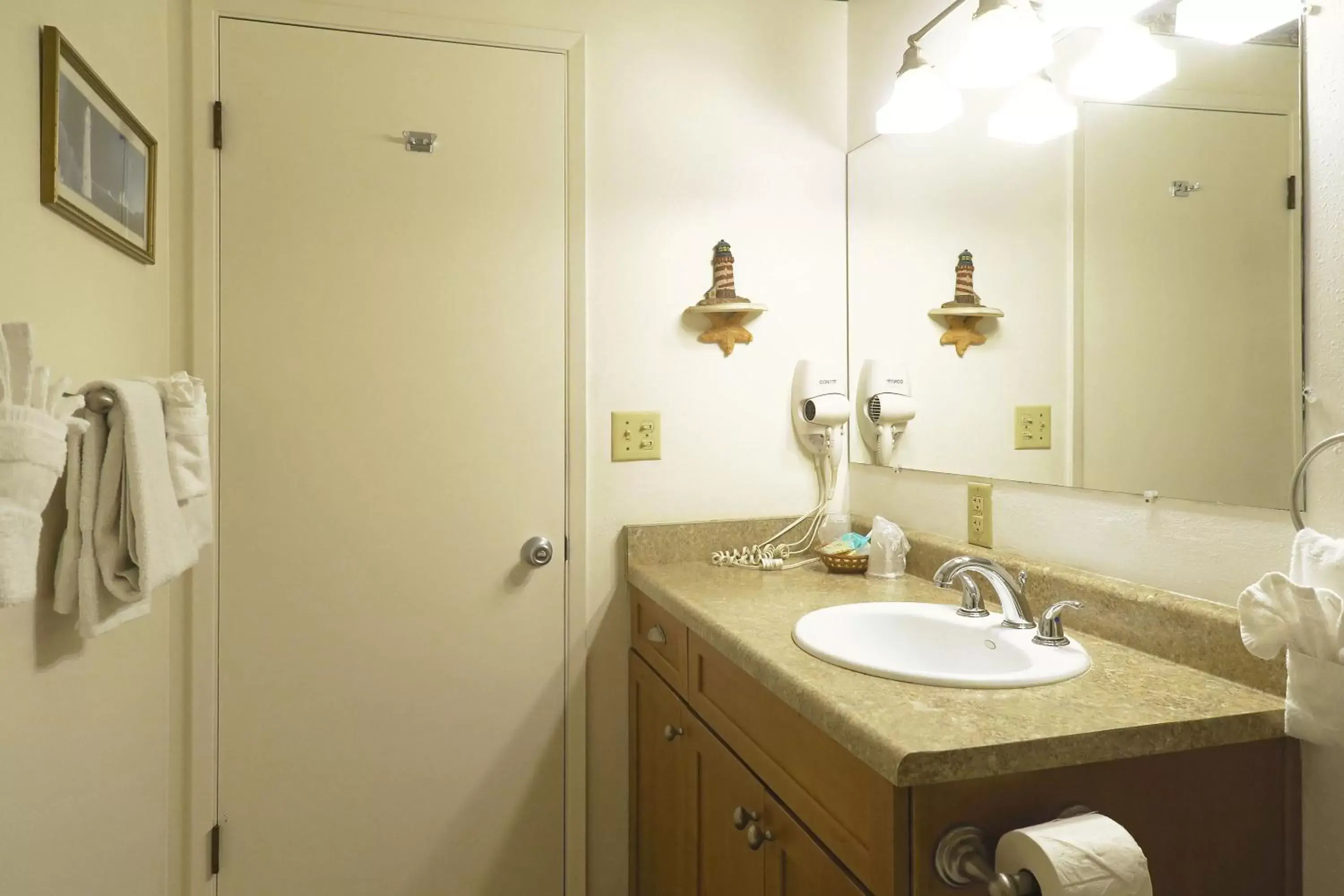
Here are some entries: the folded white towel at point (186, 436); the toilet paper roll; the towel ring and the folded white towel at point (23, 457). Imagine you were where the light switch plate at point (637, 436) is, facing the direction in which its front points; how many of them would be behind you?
0

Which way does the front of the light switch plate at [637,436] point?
toward the camera

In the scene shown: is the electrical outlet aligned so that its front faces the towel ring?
no

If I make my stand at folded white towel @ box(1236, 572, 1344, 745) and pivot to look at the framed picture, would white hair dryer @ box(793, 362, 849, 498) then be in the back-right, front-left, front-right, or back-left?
front-right

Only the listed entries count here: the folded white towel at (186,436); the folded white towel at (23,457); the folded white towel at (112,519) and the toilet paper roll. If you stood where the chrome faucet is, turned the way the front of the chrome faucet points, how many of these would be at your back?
0

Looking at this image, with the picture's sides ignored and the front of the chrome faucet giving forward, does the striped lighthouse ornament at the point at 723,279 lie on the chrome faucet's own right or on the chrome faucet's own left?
on the chrome faucet's own right

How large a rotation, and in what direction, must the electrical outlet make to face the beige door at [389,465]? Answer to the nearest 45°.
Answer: approximately 45° to its right

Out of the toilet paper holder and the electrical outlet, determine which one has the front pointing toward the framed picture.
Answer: the electrical outlet

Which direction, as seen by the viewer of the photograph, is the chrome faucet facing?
facing the viewer and to the left of the viewer

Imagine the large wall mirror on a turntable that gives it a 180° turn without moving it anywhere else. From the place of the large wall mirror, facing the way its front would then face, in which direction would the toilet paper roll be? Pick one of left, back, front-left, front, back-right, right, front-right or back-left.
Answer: back-right

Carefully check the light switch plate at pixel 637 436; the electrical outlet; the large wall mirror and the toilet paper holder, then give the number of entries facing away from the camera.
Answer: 0

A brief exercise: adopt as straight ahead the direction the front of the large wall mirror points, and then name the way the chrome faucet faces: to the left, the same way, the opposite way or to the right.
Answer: the same way

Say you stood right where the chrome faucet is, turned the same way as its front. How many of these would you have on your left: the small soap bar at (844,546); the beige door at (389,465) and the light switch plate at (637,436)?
0

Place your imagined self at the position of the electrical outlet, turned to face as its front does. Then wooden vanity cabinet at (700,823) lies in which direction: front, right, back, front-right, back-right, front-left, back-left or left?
front
